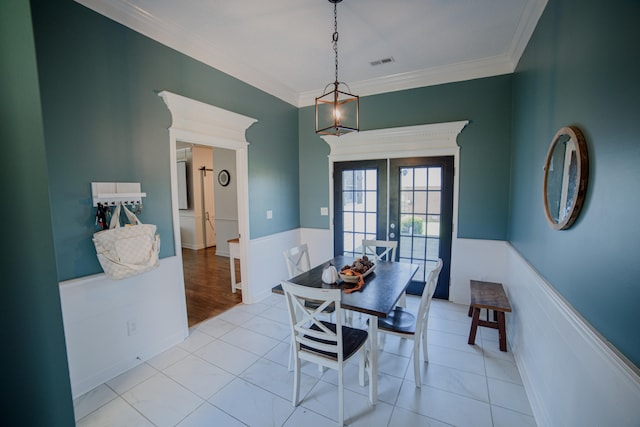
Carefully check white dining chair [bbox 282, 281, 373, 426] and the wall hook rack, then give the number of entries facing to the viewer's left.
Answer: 0

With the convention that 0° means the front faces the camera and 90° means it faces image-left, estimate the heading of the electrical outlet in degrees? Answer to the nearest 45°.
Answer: approximately 315°

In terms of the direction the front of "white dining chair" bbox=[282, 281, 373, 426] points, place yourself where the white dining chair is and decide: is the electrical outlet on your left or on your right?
on your left

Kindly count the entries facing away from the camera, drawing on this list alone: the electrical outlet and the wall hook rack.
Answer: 0

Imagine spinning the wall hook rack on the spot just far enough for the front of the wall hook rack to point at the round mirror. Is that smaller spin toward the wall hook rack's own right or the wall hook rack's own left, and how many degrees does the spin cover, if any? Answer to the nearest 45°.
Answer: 0° — it already faces it

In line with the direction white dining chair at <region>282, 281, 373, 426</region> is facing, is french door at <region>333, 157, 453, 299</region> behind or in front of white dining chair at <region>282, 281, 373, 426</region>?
in front

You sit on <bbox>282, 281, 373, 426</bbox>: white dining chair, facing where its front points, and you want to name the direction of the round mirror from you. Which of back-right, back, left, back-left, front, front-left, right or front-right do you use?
front-right

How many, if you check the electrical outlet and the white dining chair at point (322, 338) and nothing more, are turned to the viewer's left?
0

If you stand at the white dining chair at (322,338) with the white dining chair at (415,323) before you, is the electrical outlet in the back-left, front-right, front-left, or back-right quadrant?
back-left

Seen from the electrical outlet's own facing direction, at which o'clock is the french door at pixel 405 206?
The french door is roughly at 11 o'clock from the electrical outlet.

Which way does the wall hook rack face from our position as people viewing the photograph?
facing the viewer and to the right of the viewer

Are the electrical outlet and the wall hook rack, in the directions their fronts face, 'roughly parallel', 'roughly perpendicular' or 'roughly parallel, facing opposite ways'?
roughly parallel

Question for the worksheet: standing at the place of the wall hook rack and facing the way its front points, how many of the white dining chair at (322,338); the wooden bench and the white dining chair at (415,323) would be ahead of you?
3

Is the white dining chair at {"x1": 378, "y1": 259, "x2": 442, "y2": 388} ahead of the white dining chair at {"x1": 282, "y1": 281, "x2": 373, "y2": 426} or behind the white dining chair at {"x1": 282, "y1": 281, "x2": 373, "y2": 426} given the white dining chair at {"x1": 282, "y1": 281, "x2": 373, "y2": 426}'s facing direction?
ahead

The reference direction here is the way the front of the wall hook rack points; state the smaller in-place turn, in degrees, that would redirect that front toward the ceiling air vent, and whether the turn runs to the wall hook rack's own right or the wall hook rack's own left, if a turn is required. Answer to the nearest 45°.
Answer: approximately 45° to the wall hook rack's own left
